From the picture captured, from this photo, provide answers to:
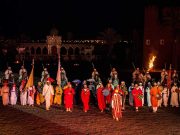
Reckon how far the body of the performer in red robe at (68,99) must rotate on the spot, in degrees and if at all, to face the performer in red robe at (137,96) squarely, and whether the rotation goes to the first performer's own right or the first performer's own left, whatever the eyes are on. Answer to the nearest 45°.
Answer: approximately 90° to the first performer's own left

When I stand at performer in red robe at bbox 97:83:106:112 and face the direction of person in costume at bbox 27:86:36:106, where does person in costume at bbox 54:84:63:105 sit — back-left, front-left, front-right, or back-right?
front-right

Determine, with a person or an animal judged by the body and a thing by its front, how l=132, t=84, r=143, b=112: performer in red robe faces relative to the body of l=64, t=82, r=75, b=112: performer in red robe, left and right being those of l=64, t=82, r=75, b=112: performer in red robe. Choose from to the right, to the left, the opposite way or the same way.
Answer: the same way

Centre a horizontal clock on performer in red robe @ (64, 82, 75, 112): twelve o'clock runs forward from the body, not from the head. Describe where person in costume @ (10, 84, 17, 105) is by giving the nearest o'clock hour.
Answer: The person in costume is roughly at 4 o'clock from the performer in red robe.

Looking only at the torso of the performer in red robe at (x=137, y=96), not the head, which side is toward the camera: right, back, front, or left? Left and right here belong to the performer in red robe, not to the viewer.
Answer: front

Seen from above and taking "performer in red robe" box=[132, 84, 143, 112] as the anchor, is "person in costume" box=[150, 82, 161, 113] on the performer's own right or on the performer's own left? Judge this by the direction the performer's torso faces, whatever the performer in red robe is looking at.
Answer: on the performer's own left

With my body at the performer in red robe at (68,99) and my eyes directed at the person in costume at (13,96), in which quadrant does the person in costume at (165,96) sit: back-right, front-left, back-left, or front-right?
back-right

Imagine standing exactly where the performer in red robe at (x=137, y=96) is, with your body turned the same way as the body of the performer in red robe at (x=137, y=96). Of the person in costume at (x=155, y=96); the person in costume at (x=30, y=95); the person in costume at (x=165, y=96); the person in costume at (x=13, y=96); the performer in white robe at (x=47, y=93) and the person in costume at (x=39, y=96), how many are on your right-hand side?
4

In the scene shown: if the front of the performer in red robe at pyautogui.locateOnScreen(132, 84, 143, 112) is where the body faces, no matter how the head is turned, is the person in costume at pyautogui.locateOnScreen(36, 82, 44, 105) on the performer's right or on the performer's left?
on the performer's right

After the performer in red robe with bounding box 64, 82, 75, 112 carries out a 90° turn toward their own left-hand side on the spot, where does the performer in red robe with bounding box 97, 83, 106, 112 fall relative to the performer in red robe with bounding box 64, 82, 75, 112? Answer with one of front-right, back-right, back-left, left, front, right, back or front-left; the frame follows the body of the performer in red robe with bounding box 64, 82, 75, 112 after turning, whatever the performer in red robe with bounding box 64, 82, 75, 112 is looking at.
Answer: front

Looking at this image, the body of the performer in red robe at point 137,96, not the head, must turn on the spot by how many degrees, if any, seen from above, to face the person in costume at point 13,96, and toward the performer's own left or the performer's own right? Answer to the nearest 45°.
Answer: approximately 90° to the performer's own right

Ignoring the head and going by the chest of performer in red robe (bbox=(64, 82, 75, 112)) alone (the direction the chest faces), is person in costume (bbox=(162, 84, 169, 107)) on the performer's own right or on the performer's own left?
on the performer's own left

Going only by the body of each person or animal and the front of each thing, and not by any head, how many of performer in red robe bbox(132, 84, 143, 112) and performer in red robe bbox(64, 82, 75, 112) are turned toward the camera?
2

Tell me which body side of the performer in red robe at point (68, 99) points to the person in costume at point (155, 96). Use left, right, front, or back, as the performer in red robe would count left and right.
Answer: left

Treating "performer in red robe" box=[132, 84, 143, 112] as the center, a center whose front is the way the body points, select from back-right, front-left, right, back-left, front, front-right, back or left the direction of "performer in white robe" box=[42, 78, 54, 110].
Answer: right

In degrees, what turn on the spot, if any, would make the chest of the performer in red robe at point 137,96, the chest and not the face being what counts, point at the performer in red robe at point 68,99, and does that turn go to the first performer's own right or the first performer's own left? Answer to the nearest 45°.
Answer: approximately 90° to the first performer's own right
